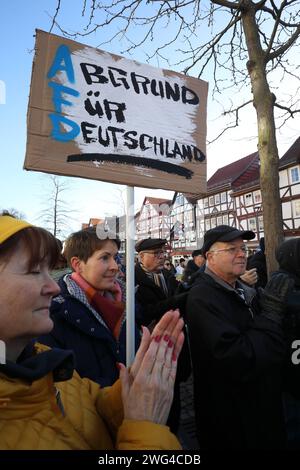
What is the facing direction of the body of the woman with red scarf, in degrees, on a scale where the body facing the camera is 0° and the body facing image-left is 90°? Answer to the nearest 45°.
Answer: approximately 315°

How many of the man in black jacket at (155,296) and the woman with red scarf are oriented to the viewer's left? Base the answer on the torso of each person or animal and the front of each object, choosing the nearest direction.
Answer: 0

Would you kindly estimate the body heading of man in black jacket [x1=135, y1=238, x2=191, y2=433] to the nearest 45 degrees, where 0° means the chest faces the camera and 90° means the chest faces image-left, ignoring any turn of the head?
approximately 315°

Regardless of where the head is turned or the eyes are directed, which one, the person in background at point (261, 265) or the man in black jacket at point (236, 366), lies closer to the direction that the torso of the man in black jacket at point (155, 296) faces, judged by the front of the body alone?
the man in black jacket

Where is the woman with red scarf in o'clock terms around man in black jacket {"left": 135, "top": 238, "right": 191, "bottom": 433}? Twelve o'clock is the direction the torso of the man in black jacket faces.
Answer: The woman with red scarf is roughly at 2 o'clock from the man in black jacket.

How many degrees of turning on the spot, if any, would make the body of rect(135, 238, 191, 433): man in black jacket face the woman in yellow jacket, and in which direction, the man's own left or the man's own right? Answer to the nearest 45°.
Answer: approximately 45° to the man's own right

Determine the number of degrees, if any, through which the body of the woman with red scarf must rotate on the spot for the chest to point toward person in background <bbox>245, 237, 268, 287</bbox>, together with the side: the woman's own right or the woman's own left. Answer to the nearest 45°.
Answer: approximately 90° to the woman's own left

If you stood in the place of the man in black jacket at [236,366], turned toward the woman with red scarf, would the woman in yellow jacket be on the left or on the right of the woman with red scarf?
left

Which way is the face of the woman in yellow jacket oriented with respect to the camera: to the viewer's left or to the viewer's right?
to the viewer's right
